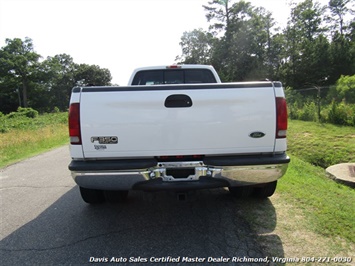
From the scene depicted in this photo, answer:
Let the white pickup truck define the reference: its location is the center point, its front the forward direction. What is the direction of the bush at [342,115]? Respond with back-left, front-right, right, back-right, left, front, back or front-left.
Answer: front-right

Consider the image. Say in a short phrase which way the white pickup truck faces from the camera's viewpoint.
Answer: facing away from the viewer
